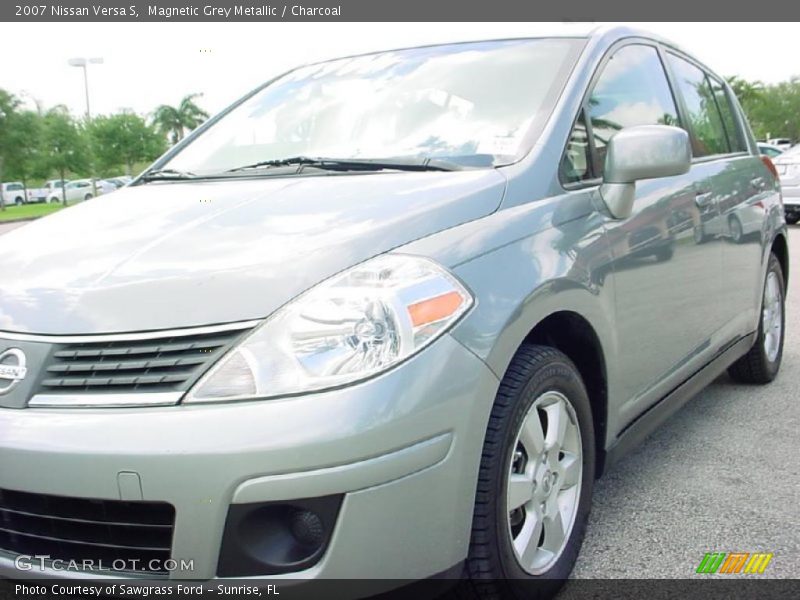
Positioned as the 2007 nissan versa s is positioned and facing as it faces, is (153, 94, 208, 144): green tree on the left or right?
on its right

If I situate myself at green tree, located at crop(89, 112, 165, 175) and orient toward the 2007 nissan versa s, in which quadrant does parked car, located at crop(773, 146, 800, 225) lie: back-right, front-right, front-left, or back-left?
front-left

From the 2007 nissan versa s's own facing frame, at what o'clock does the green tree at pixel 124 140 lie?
The green tree is roughly at 4 o'clock from the 2007 nissan versa s.

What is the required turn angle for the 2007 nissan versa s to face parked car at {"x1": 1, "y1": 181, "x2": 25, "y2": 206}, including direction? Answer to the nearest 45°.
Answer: approximately 90° to its right

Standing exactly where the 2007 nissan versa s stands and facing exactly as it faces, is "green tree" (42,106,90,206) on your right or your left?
on your right

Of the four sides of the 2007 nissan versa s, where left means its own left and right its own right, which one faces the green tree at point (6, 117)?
right

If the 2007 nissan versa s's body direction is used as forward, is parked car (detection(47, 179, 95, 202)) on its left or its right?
on its right

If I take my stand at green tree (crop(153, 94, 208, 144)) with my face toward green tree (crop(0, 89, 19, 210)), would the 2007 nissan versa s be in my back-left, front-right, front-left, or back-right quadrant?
front-left

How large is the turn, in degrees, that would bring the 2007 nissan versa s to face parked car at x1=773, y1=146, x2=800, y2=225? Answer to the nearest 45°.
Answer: approximately 180°
